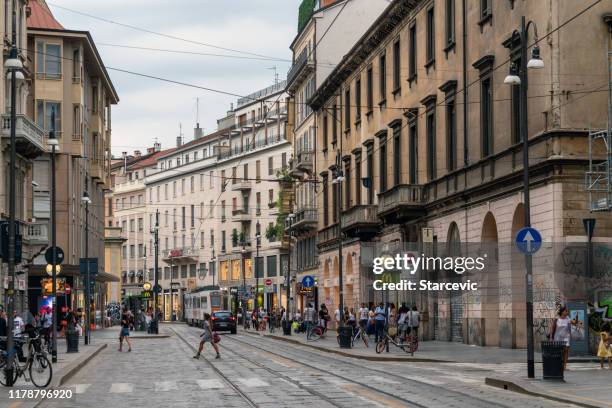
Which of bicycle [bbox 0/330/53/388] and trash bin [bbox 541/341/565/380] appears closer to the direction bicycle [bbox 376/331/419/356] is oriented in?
the bicycle

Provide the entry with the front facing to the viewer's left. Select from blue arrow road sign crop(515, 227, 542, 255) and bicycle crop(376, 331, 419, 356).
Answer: the bicycle

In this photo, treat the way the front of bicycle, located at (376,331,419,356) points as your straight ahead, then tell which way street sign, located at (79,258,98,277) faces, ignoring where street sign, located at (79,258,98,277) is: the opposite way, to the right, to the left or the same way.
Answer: to the left

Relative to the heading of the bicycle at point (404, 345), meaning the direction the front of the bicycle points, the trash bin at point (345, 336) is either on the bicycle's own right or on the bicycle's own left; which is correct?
on the bicycle's own right

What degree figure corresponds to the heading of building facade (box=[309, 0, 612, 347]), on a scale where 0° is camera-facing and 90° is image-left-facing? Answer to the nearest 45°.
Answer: approximately 45°

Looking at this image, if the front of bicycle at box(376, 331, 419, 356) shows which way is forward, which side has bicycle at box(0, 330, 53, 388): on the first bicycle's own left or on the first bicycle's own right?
on the first bicycle's own left

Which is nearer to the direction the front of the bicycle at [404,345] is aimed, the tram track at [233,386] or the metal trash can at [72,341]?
the metal trash can

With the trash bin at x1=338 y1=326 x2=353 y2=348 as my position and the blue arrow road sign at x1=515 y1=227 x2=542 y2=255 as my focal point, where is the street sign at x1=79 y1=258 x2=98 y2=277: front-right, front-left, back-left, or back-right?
back-right

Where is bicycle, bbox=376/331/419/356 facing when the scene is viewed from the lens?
facing to the left of the viewer
